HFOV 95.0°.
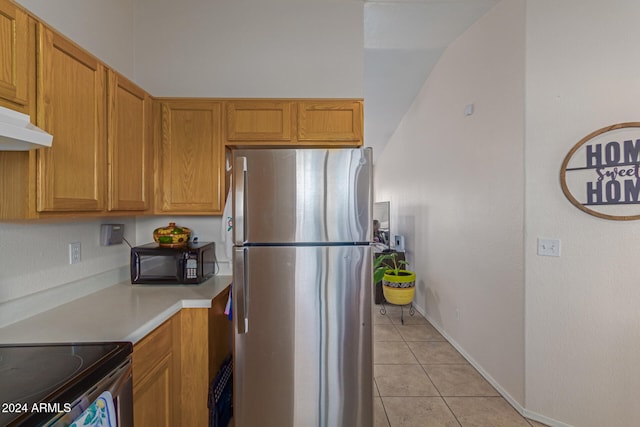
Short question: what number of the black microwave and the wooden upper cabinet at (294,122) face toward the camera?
2

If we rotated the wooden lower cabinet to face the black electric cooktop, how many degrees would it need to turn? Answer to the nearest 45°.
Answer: approximately 90° to its right

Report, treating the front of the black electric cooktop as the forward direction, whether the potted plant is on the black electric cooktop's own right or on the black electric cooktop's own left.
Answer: on the black electric cooktop's own left

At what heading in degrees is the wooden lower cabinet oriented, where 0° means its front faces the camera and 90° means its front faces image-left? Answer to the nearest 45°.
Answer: approximately 315°

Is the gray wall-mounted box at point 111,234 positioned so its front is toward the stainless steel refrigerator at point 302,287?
yes

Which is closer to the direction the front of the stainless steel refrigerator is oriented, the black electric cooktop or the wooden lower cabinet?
the black electric cooktop

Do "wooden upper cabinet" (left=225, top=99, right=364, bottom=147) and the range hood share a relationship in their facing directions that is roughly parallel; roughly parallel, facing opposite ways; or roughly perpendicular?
roughly perpendicular

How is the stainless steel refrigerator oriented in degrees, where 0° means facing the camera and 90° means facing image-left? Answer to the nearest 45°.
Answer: approximately 0°
